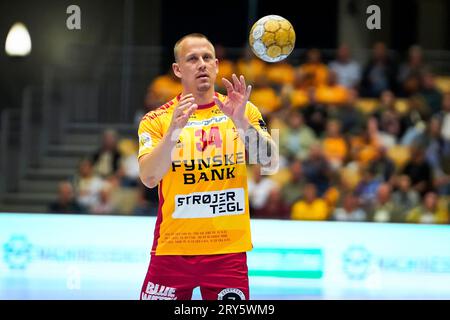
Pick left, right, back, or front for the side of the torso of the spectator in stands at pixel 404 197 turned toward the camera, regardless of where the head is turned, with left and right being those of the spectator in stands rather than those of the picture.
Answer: front

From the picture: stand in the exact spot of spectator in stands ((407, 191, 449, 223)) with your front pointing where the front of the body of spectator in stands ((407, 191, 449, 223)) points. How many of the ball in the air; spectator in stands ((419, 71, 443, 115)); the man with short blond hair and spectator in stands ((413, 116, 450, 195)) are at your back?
2

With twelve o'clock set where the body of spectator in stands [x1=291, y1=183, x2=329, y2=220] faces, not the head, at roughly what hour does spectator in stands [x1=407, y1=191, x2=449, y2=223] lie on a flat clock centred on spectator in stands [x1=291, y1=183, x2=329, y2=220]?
spectator in stands [x1=407, y1=191, x2=449, y2=223] is roughly at 9 o'clock from spectator in stands [x1=291, y1=183, x2=329, y2=220].

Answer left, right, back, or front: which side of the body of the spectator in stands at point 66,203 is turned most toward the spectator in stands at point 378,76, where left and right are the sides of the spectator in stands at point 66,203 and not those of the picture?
left

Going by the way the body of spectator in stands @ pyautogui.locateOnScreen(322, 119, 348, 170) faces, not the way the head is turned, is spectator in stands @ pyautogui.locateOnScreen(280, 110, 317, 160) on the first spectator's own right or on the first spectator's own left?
on the first spectator's own right

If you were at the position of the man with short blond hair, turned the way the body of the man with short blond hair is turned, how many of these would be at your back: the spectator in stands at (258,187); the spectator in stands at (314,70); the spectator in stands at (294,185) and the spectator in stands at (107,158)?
4

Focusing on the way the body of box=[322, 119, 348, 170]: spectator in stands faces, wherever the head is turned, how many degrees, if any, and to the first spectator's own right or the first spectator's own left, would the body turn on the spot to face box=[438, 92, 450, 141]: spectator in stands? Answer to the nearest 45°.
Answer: approximately 90° to the first spectator's own left

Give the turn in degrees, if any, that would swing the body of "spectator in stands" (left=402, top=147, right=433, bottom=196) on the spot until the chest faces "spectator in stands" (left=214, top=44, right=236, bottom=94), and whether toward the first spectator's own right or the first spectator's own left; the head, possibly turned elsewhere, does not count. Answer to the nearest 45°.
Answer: approximately 90° to the first spectator's own right

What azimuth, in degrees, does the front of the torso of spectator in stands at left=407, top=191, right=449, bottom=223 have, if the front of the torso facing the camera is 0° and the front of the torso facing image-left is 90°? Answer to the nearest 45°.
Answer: approximately 0°

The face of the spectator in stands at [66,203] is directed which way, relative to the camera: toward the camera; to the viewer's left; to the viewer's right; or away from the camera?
toward the camera

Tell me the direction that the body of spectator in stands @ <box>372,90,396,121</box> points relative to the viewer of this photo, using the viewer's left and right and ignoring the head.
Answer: facing the viewer

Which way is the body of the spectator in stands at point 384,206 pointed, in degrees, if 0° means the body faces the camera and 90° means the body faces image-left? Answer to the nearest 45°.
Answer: approximately 0°

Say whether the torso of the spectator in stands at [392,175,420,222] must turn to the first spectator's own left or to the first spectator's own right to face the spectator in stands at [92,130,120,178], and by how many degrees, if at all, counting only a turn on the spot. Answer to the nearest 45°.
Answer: approximately 90° to the first spectator's own right

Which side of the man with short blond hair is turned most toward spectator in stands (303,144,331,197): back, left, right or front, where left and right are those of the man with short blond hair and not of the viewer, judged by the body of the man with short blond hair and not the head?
back

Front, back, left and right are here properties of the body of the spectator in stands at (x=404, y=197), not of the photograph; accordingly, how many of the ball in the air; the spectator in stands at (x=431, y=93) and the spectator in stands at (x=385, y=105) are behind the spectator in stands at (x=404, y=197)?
2

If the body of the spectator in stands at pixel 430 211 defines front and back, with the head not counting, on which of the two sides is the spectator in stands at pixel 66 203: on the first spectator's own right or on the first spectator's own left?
on the first spectator's own right

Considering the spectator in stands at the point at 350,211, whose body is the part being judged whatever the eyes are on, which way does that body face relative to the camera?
toward the camera
